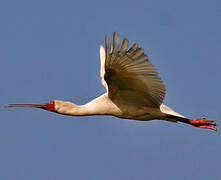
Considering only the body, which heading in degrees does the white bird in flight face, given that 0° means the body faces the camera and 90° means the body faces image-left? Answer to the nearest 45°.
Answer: approximately 90°
